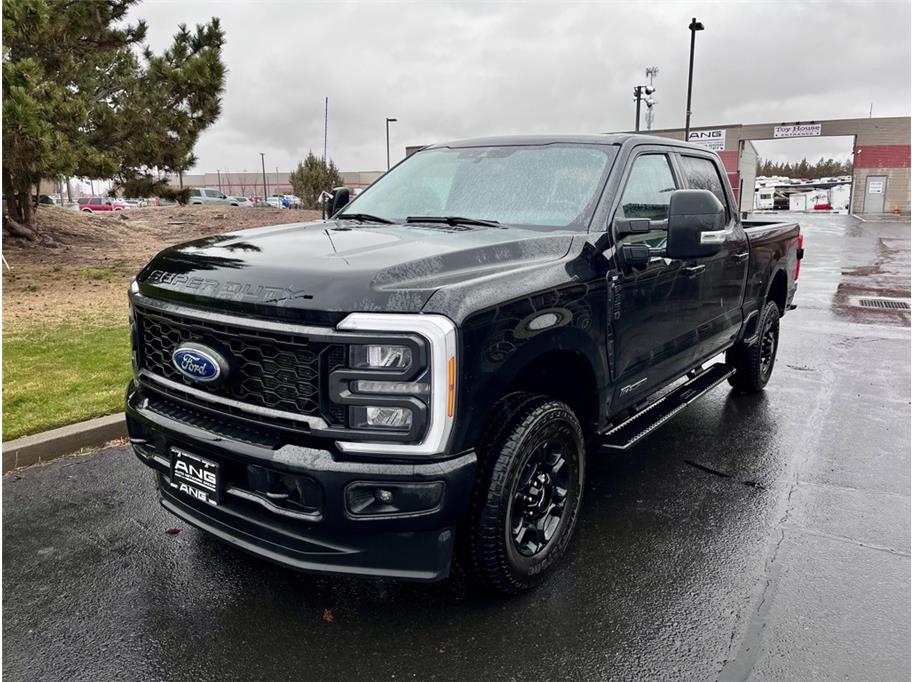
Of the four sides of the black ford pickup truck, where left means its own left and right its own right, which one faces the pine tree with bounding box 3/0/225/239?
right

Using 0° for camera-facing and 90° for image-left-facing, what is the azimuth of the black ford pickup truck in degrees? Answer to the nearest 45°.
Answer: approximately 45°

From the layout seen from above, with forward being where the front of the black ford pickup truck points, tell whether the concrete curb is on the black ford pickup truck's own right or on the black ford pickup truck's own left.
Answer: on the black ford pickup truck's own right

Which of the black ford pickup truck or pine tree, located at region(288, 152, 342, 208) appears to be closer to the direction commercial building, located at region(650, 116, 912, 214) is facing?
the black ford pickup truck

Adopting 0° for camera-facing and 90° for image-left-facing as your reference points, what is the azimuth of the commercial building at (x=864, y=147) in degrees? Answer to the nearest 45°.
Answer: approximately 0°

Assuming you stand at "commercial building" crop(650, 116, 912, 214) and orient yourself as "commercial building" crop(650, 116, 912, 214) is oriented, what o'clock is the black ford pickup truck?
The black ford pickup truck is roughly at 12 o'clock from the commercial building.

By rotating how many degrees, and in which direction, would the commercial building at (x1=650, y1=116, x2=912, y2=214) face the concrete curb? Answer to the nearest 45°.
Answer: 0° — it already faces it

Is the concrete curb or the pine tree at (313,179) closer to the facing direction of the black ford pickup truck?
the concrete curb

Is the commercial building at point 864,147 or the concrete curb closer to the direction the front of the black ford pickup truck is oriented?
the concrete curb

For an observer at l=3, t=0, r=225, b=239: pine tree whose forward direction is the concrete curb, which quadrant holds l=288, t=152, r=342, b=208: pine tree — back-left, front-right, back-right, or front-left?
back-left
